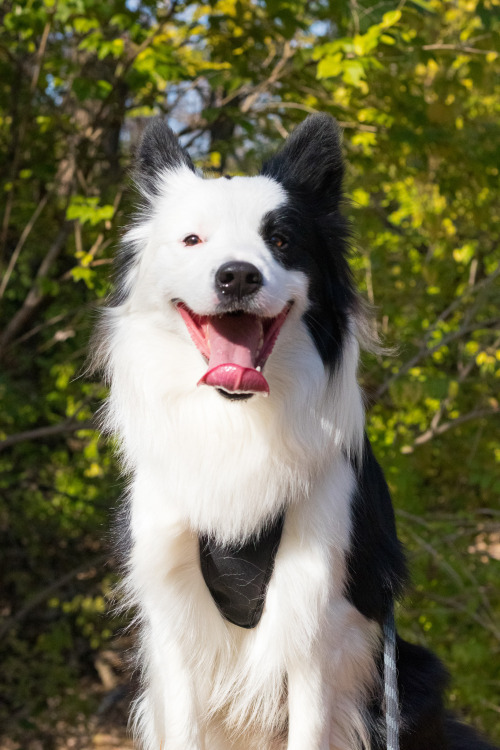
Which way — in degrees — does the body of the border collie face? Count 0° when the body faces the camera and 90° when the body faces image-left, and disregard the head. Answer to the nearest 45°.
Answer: approximately 0°
